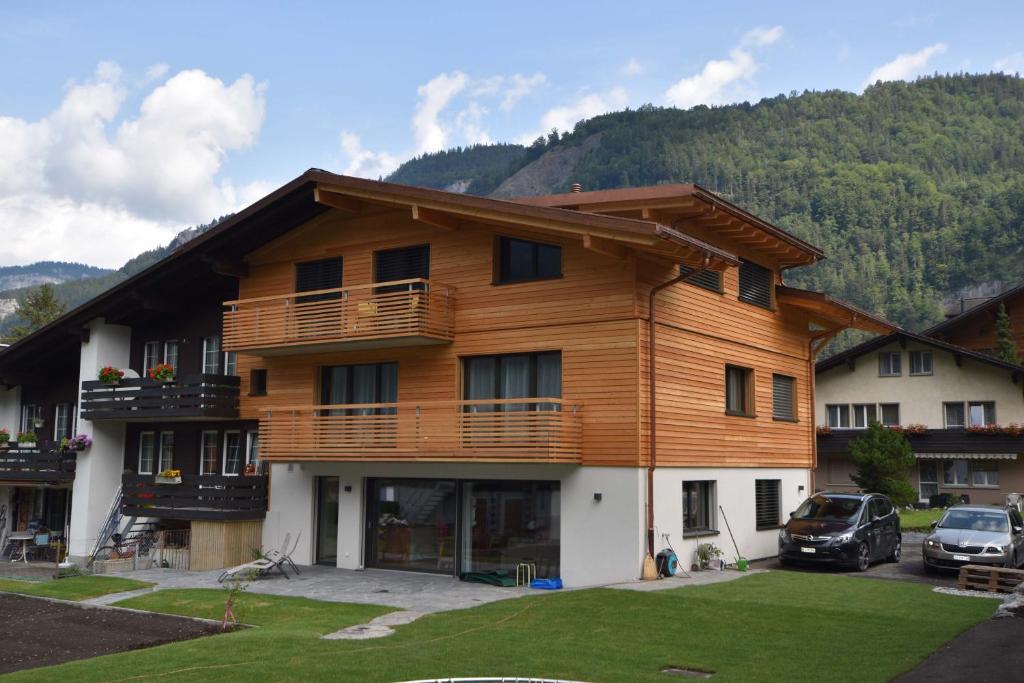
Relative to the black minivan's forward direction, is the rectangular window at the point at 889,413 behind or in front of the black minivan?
behind

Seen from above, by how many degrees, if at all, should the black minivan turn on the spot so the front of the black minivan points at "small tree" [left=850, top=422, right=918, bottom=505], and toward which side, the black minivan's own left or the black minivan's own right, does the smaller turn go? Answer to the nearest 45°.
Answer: approximately 135° to the black minivan's own right

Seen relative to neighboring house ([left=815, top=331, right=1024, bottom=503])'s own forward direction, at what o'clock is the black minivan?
The black minivan is roughly at 12 o'clock from the neighboring house.

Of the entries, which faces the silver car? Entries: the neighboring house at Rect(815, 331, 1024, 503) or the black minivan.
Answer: the neighboring house

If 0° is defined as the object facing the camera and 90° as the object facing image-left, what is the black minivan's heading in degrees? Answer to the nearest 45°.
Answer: approximately 45°

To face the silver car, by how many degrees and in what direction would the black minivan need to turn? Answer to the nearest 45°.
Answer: approximately 135° to its left

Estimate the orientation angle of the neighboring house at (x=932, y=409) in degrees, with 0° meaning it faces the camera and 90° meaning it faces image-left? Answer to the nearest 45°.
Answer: approximately 0°

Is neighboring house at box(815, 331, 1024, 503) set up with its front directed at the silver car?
yes
